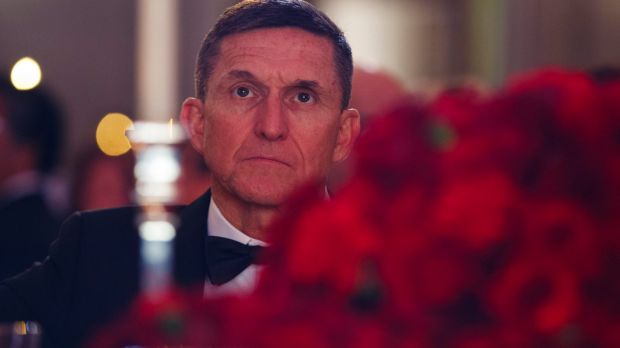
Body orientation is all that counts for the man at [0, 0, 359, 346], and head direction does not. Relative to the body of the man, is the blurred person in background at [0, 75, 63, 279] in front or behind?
behind

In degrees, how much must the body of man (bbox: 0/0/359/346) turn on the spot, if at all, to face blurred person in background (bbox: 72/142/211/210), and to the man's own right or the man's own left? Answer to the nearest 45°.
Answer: approximately 180°

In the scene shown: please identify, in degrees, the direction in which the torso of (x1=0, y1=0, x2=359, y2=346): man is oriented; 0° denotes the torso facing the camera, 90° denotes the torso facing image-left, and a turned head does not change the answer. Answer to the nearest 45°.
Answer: approximately 0°
